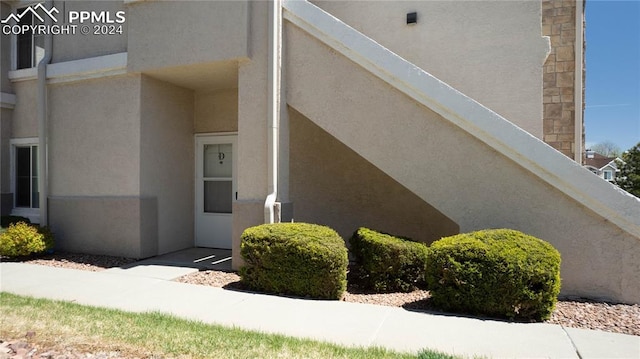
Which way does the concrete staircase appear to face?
to the viewer's right

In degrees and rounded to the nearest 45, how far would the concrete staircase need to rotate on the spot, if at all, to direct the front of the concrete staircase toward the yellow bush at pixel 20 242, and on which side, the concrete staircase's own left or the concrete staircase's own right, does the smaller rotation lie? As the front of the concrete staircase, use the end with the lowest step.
approximately 180°

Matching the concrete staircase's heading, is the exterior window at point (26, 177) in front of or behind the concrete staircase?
behind

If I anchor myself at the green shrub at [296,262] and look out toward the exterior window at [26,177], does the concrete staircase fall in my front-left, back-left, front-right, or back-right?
back-right

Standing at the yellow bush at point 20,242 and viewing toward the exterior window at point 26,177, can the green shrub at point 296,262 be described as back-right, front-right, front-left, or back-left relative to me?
back-right

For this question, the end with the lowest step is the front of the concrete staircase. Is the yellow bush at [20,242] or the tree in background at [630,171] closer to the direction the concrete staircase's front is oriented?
the tree in background

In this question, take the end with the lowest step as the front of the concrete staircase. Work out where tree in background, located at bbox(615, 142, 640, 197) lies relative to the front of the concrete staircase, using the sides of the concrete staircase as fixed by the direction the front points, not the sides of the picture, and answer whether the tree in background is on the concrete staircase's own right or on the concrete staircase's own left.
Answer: on the concrete staircase's own left

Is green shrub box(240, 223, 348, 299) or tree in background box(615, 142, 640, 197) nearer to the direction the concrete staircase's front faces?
the tree in background
